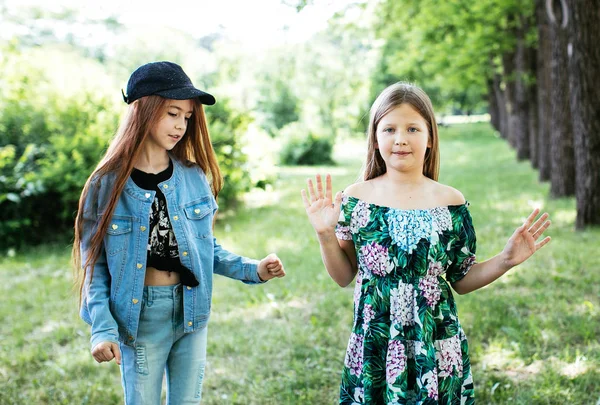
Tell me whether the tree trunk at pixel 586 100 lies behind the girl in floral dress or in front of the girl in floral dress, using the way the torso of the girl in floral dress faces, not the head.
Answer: behind

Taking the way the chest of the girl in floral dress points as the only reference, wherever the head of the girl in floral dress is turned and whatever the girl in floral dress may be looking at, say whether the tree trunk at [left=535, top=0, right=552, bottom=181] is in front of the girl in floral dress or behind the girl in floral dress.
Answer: behind

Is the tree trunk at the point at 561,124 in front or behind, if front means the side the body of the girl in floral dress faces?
behind

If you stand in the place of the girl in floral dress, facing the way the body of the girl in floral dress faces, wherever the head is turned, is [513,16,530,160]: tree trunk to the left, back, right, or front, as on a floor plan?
back

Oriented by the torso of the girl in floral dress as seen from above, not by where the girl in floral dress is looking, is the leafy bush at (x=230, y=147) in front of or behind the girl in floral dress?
behind

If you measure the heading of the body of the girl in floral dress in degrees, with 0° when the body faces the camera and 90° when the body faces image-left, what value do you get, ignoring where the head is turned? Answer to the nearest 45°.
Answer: approximately 0°

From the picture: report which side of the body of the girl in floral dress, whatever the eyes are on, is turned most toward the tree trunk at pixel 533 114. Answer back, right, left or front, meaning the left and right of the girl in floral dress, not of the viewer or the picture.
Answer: back

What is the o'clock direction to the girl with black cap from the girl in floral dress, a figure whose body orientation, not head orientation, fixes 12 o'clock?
The girl with black cap is roughly at 3 o'clock from the girl in floral dress.

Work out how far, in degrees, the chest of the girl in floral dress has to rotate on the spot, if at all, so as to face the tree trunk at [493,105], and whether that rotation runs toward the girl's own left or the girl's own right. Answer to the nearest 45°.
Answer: approximately 180°

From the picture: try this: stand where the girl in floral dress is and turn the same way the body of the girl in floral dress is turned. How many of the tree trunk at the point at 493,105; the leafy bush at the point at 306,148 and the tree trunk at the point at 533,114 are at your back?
3

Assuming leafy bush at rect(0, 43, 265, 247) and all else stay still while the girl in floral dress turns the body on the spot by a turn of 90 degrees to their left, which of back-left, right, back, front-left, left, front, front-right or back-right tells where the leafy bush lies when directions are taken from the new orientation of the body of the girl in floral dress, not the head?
back-left
